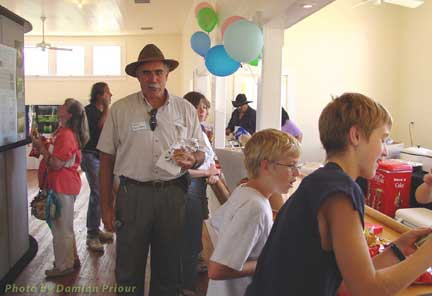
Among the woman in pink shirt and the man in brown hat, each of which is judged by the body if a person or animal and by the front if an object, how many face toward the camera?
1

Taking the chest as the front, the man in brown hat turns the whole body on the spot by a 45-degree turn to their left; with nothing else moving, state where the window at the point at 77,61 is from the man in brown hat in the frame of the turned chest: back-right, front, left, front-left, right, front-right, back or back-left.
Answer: back-left

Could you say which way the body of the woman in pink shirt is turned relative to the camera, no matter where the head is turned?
to the viewer's left

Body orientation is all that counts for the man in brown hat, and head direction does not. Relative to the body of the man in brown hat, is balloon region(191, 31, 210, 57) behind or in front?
behind

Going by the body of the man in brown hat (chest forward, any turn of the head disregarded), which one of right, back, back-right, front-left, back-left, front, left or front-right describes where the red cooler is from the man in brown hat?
back-left

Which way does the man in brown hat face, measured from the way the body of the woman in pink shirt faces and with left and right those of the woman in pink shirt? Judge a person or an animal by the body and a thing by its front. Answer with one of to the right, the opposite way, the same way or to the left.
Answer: to the left

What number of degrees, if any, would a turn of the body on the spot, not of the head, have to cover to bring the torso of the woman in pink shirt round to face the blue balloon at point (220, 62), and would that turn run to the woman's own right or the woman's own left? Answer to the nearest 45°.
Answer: approximately 180°

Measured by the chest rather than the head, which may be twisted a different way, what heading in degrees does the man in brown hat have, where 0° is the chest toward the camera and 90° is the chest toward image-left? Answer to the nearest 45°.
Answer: approximately 0°

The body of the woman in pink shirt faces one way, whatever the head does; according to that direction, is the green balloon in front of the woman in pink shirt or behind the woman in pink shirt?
behind
